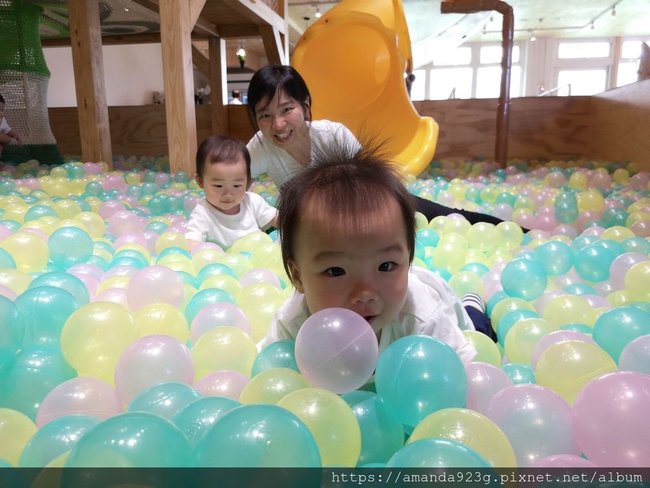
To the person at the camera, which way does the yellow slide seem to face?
facing the viewer and to the right of the viewer

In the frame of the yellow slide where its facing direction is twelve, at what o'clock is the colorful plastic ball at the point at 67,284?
The colorful plastic ball is roughly at 2 o'clock from the yellow slide.

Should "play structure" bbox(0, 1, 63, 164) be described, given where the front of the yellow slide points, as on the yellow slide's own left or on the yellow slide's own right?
on the yellow slide's own right

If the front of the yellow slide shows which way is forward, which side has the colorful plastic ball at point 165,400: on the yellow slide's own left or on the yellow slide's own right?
on the yellow slide's own right

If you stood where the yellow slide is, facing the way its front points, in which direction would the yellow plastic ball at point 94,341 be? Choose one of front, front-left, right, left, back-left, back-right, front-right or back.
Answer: front-right

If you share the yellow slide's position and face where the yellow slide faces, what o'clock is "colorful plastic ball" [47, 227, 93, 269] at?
The colorful plastic ball is roughly at 2 o'clock from the yellow slide.

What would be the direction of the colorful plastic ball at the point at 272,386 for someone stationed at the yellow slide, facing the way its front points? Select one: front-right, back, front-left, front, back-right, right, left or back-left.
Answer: front-right

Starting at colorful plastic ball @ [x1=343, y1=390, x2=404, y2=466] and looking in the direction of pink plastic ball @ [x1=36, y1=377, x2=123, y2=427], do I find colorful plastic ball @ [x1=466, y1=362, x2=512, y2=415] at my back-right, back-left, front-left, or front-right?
back-right

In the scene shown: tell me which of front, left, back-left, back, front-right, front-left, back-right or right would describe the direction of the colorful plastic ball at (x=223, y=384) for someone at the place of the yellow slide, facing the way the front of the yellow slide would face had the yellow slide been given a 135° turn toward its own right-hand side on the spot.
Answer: left

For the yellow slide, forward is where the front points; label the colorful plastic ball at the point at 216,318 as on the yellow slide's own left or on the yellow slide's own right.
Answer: on the yellow slide's own right

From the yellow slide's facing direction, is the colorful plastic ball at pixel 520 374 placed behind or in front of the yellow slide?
in front

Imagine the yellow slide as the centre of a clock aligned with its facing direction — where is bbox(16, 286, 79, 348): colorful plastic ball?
The colorful plastic ball is roughly at 2 o'clock from the yellow slide.

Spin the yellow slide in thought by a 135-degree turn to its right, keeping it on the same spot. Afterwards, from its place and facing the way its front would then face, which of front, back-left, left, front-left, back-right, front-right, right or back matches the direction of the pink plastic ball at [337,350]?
left

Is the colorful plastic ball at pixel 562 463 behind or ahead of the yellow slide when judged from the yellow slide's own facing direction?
ahead

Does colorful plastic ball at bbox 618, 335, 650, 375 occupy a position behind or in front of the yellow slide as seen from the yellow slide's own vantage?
in front

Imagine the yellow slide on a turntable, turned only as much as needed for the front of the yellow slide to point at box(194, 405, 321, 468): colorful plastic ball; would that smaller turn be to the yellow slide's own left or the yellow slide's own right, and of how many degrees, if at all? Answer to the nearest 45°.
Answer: approximately 45° to the yellow slide's own right
